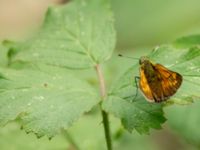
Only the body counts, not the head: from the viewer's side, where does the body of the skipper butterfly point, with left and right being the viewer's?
facing away from the viewer and to the left of the viewer
